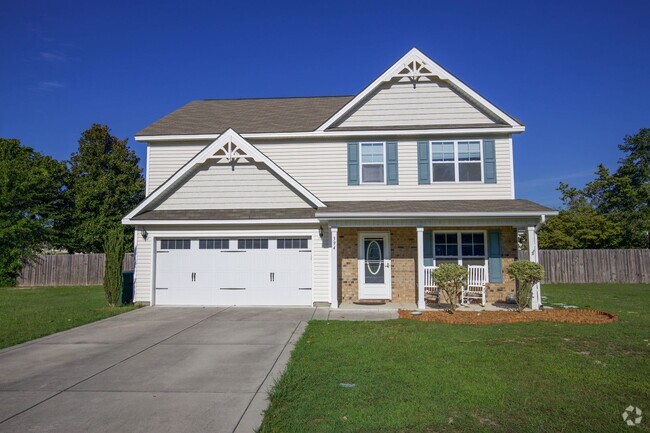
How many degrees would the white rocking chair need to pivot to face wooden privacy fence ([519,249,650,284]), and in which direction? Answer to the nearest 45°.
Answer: approximately 135° to its left

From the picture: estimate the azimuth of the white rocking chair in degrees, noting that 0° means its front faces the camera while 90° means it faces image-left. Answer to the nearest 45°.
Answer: approximately 0°

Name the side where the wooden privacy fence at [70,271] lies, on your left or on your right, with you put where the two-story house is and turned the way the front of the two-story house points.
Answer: on your right

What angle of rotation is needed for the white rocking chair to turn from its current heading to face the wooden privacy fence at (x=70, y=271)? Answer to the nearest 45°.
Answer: approximately 90° to its right

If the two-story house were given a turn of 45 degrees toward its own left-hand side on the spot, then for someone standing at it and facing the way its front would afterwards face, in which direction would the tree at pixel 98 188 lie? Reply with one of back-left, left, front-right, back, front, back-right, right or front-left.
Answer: back

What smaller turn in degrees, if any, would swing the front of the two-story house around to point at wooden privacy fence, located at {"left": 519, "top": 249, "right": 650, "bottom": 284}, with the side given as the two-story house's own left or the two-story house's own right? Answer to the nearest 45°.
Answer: approximately 135° to the two-story house's own left

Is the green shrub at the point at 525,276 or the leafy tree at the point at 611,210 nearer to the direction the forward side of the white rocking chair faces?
the green shrub

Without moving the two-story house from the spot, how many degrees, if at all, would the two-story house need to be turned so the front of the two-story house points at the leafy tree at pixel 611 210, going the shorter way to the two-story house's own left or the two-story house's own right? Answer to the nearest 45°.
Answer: approximately 135° to the two-story house's own left

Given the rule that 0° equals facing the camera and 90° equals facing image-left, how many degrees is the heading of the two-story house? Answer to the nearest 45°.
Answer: approximately 0°

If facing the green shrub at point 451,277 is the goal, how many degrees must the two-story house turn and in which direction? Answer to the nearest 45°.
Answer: approximately 45° to its left

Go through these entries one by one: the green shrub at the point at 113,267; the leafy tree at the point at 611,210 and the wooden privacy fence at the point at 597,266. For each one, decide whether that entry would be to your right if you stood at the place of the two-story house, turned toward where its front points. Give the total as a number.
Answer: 1

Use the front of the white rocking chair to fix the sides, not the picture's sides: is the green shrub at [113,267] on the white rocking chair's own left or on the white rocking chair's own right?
on the white rocking chair's own right

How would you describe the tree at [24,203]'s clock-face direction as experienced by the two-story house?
The tree is roughly at 4 o'clock from the two-story house.
